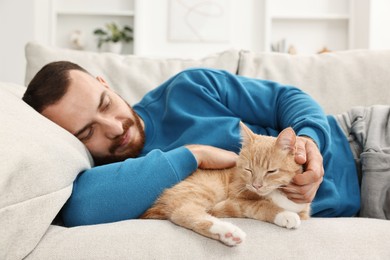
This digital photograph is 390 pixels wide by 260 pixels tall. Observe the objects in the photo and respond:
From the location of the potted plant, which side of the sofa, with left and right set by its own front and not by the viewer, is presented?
back

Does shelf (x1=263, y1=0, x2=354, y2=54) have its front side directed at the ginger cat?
yes

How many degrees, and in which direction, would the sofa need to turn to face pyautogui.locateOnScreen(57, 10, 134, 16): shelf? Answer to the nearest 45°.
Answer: approximately 180°

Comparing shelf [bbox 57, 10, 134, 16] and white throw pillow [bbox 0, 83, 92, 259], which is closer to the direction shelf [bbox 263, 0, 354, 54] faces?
the white throw pillow

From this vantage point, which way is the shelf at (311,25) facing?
toward the camera

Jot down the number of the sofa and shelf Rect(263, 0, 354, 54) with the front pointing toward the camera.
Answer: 2

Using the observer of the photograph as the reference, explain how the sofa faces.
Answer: facing the viewer

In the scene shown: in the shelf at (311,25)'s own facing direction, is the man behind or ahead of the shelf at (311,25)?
ahead

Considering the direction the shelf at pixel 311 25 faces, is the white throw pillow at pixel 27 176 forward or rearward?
forward
